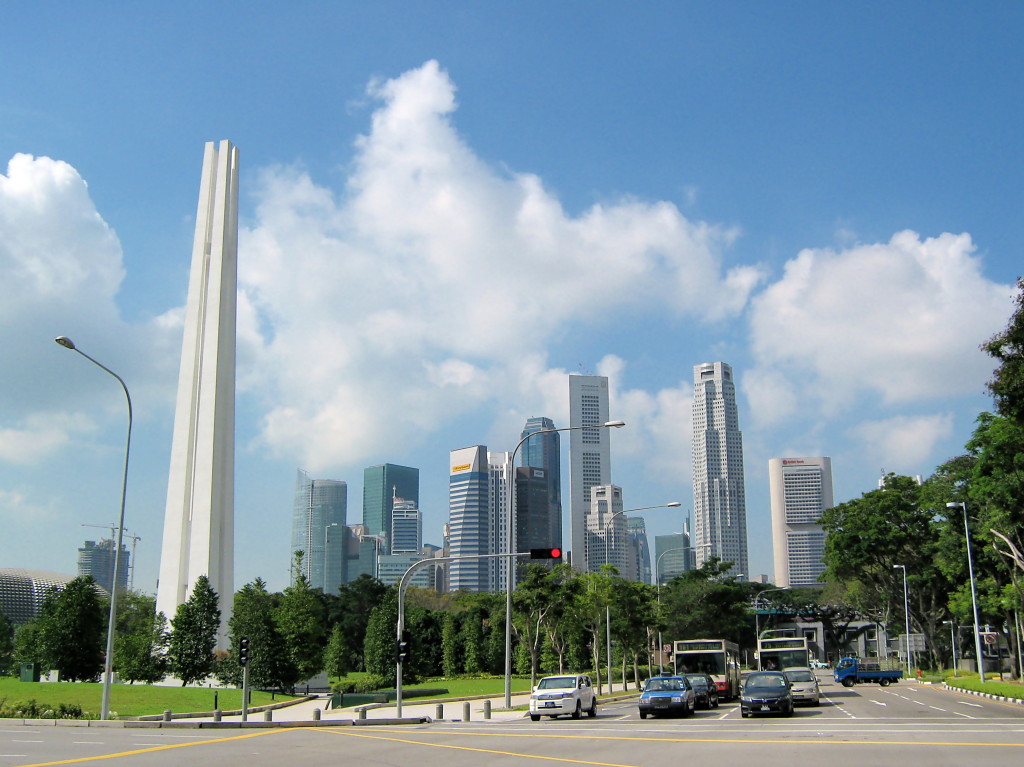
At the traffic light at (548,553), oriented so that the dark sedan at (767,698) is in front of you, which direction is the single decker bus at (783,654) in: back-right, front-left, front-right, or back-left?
front-left

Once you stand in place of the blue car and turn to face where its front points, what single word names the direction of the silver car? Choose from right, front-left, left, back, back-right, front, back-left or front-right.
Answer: back-left

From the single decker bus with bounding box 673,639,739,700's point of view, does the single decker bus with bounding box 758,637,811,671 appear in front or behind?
behind

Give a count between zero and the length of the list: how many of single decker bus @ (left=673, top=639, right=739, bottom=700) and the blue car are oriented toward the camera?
2

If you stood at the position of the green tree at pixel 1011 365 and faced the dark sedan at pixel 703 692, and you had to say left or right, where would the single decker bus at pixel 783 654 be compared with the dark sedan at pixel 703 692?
right

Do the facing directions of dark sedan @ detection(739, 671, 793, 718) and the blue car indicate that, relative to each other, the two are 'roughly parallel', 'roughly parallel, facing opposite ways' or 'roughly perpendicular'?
roughly parallel

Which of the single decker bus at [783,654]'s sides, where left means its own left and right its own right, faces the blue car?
front

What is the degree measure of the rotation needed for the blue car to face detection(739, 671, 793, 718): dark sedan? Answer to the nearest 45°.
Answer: approximately 90° to its left

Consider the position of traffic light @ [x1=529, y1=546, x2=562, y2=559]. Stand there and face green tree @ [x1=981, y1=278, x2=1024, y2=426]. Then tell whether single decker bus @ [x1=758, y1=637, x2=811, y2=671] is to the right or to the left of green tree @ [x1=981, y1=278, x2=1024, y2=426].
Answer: left

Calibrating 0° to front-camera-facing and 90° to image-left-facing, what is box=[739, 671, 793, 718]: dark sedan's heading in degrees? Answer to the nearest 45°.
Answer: approximately 0°

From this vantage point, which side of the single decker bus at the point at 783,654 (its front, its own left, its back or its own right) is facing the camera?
front

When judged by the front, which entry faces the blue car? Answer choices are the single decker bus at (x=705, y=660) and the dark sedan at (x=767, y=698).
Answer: the single decker bus
